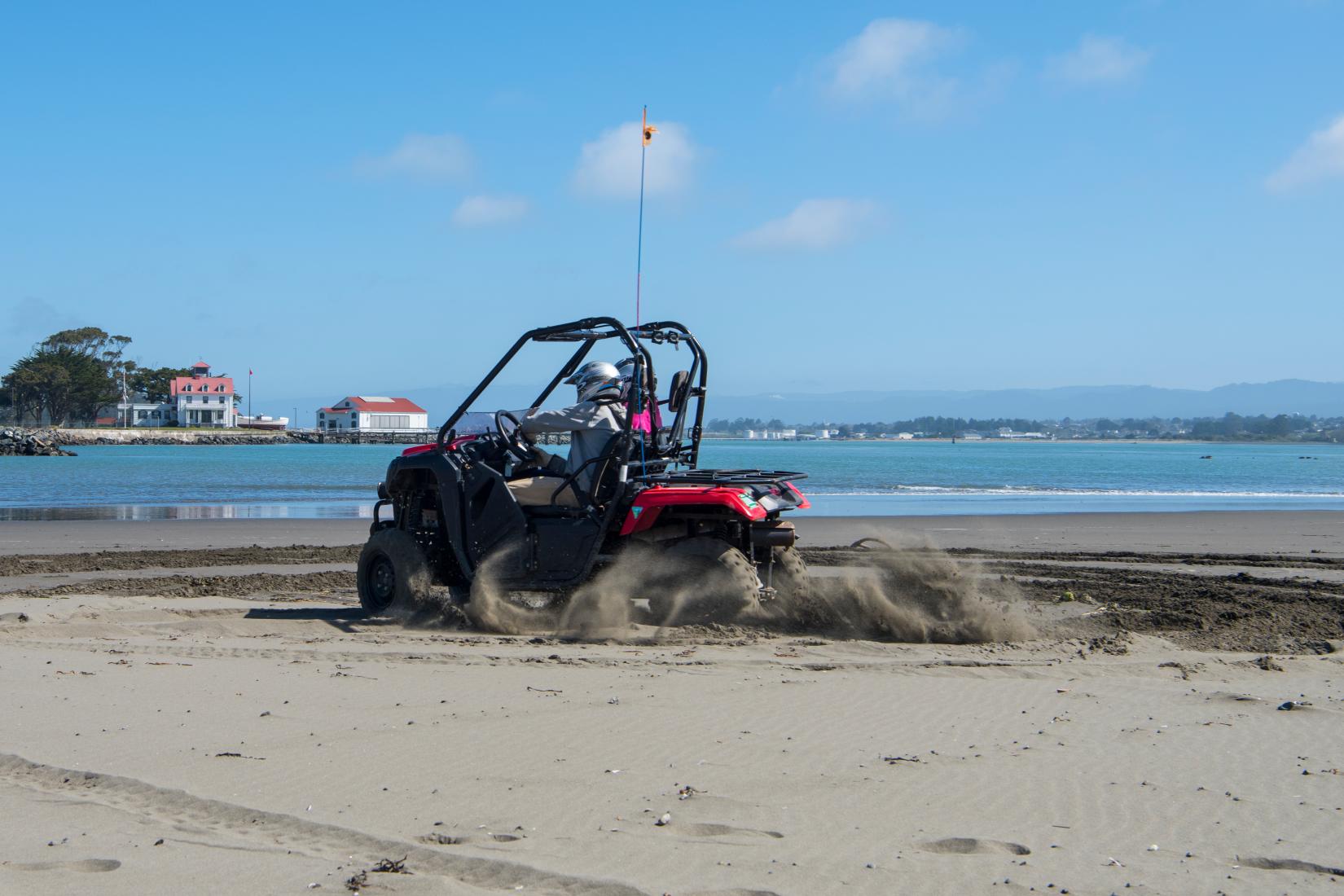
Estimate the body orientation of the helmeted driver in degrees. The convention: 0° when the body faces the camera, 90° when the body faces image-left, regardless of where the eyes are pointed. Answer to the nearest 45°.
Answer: approximately 90°
